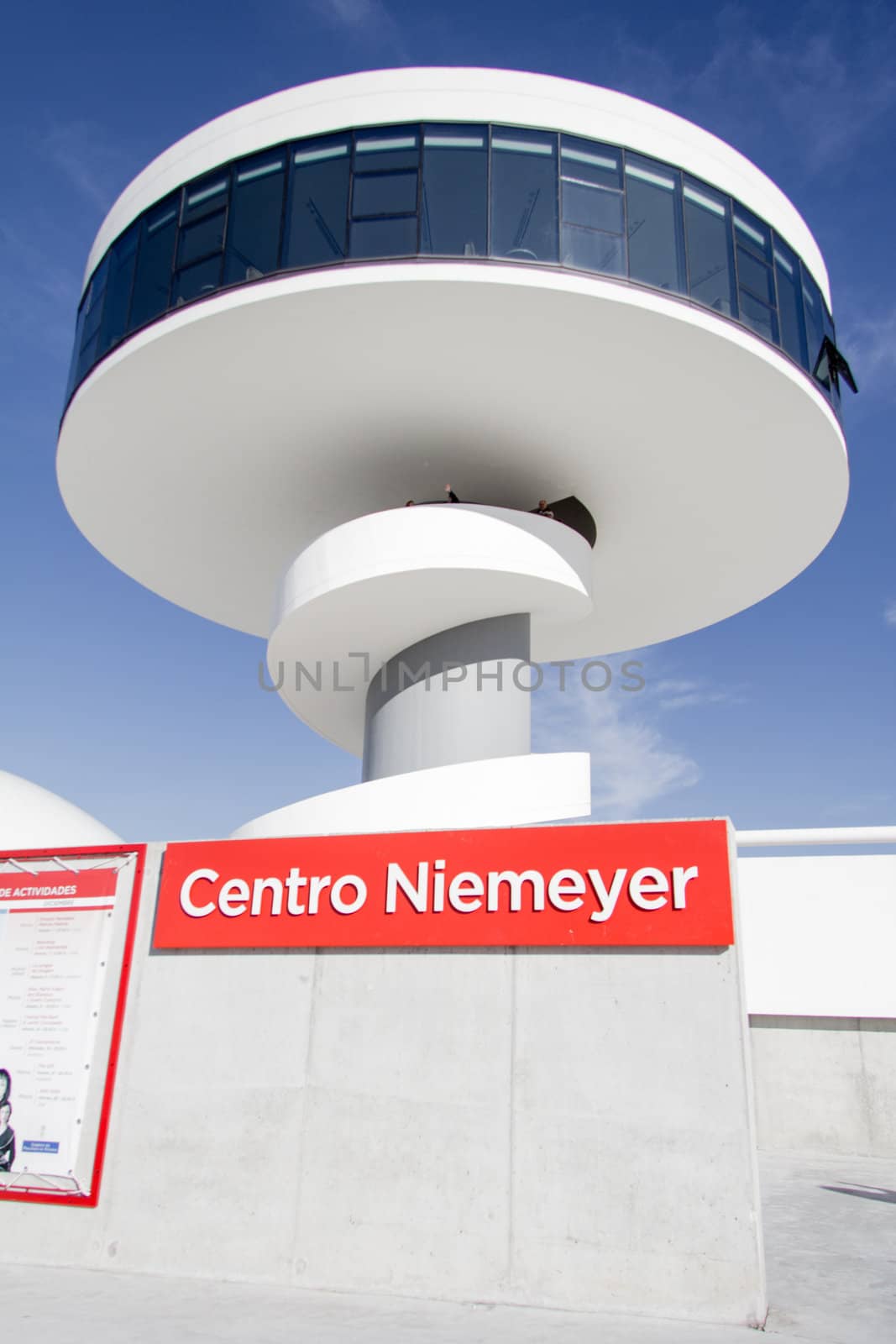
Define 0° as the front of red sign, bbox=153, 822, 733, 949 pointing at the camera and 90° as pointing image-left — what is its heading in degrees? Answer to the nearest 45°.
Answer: approximately 0°

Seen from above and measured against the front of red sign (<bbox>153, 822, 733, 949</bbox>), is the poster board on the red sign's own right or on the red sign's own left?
on the red sign's own right
